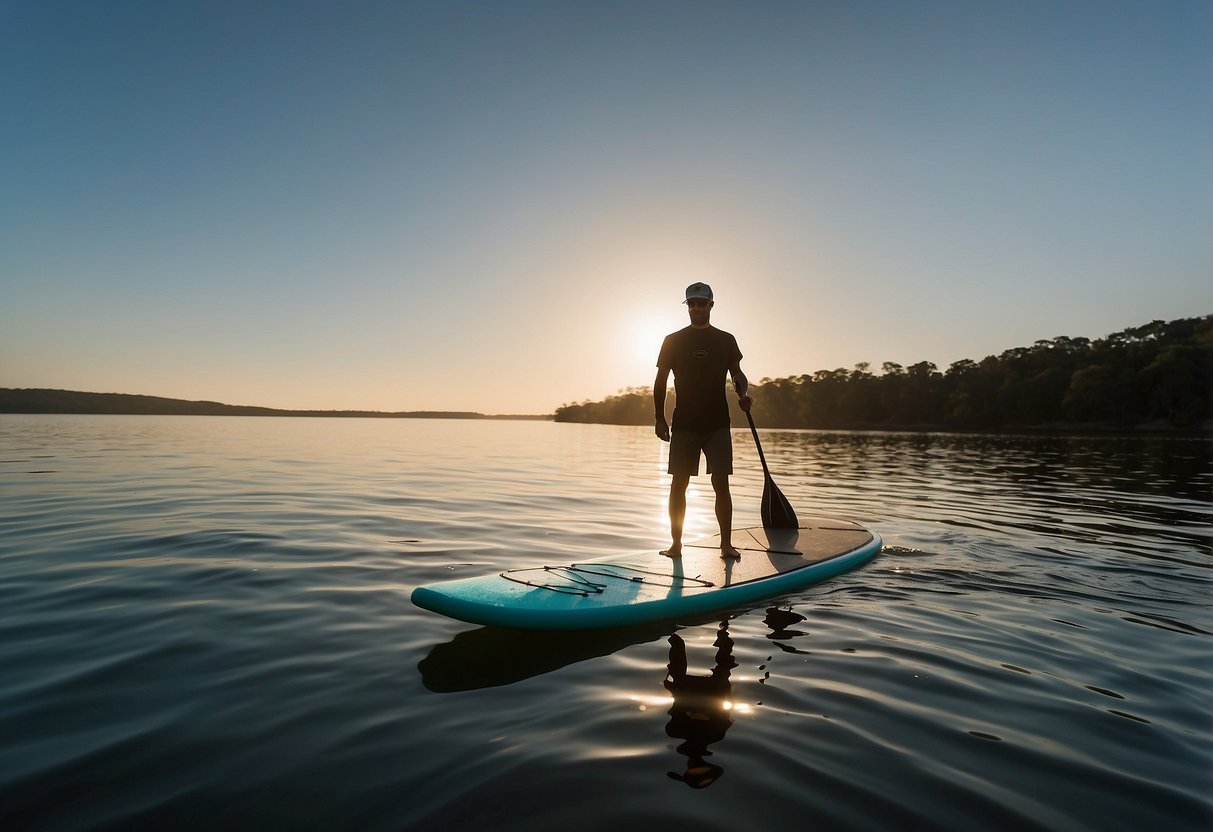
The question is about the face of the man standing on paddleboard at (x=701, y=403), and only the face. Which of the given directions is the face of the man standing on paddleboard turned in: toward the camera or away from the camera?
toward the camera

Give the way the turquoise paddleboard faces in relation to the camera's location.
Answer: facing the viewer and to the left of the viewer

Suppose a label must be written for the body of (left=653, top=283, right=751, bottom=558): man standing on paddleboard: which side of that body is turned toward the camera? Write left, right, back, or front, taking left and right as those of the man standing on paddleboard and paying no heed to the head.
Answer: front
